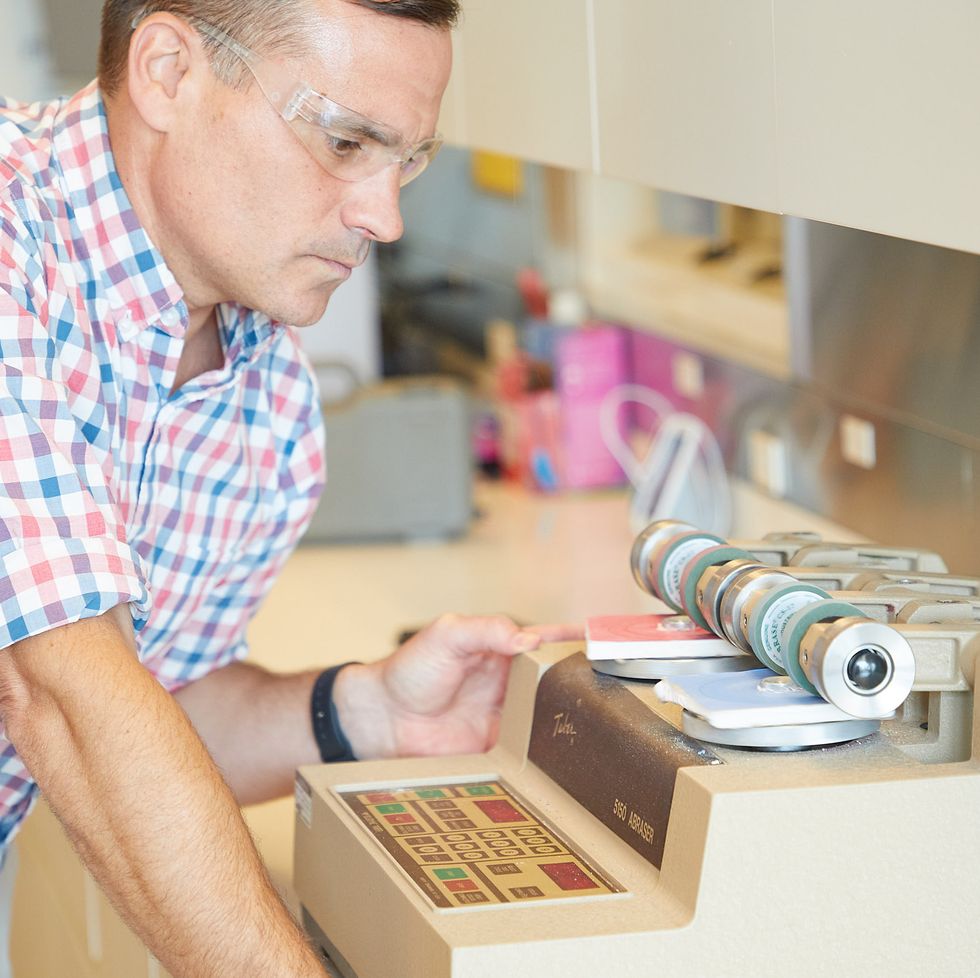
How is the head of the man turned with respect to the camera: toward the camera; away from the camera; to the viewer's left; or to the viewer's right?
to the viewer's right

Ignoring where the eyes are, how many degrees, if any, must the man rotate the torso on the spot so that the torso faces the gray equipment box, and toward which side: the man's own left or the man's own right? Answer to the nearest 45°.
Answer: approximately 135° to the man's own left

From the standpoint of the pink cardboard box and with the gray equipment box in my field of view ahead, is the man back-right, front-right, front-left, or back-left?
front-left

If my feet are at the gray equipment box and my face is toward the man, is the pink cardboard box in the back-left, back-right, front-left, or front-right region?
back-left

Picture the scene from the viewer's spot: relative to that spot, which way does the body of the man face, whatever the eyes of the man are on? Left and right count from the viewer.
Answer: facing the viewer and to the right of the viewer

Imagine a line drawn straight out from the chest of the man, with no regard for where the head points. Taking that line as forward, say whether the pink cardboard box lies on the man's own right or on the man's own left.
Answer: on the man's own left
